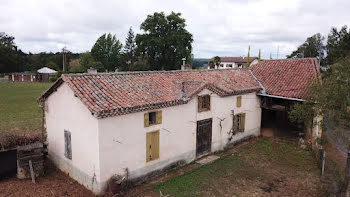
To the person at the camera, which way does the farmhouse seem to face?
facing the viewer and to the right of the viewer

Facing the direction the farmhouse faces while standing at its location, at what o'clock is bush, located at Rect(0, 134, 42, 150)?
The bush is roughly at 5 o'clock from the farmhouse.

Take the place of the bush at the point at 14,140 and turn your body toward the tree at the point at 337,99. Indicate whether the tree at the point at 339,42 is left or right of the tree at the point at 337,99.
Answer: left

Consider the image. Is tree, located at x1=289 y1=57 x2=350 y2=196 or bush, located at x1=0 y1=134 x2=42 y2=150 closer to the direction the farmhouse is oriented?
the tree

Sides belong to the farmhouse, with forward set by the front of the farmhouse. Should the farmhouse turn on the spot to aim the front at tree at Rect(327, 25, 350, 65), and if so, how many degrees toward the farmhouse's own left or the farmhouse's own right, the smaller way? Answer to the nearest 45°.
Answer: approximately 90° to the farmhouse's own left

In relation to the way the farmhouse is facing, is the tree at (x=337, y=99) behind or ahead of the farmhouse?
ahead
